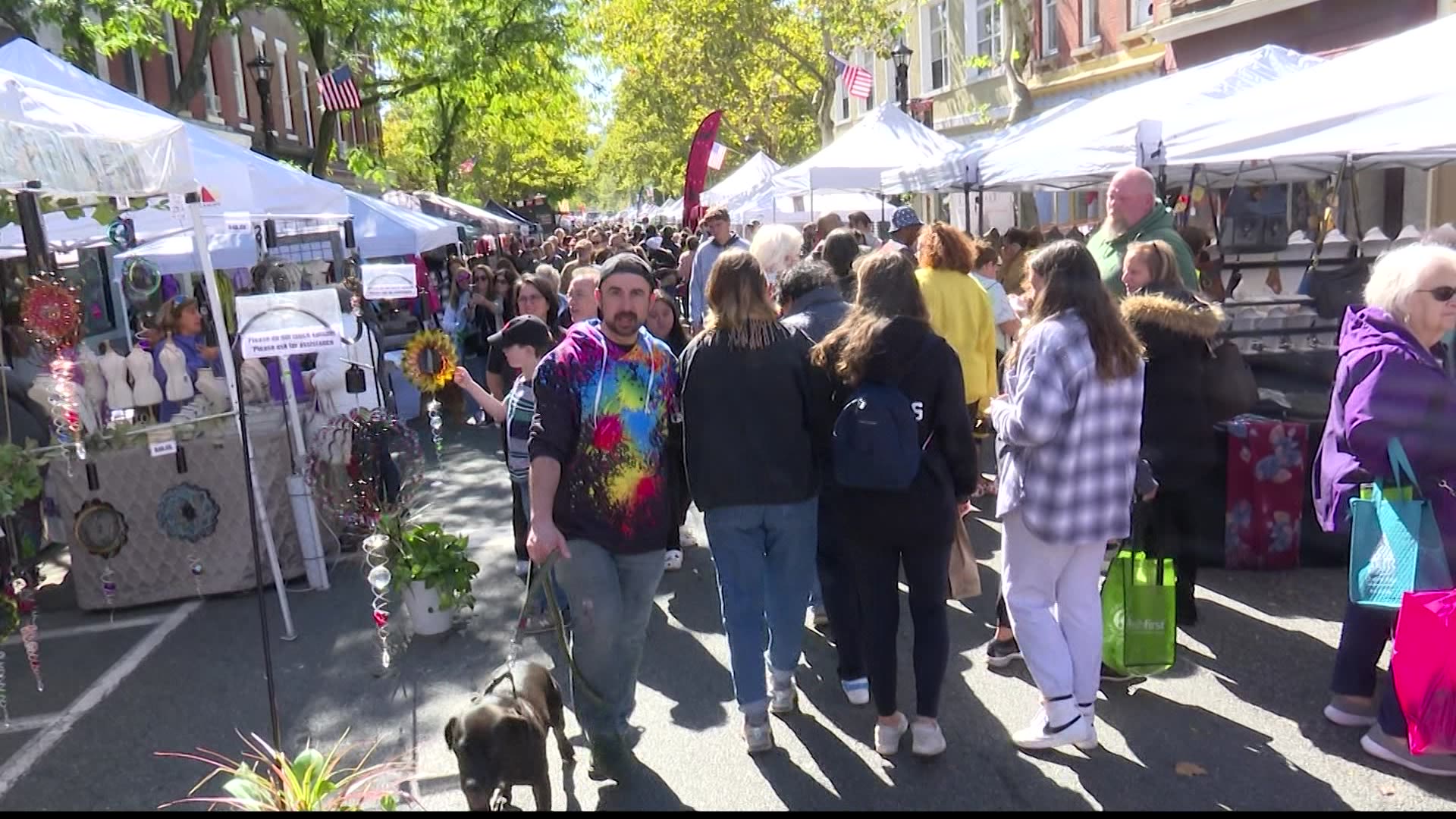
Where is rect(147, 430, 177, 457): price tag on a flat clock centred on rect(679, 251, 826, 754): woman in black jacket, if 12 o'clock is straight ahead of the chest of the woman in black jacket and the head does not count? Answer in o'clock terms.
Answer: The price tag is roughly at 10 o'clock from the woman in black jacket.

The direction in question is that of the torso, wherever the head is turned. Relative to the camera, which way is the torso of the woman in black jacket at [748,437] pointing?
away from the camera

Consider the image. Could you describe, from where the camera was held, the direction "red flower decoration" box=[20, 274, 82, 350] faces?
facing the viewer

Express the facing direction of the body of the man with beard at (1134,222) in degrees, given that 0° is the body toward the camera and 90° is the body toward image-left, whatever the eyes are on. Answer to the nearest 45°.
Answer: approximately 45°

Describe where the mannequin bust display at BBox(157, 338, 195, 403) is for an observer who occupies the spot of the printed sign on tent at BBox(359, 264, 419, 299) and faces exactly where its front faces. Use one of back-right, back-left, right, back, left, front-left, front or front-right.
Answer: front-right

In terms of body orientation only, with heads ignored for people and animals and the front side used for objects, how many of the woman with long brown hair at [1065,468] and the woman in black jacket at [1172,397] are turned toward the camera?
0

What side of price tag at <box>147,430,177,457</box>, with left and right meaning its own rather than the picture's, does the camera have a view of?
front

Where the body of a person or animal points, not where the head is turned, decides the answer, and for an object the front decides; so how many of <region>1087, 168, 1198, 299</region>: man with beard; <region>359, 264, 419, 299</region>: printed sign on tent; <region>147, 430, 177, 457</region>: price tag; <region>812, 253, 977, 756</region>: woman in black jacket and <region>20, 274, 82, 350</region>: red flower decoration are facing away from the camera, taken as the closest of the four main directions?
1

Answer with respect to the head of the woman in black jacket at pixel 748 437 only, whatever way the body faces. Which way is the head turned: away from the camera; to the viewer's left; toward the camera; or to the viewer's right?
away from the camera

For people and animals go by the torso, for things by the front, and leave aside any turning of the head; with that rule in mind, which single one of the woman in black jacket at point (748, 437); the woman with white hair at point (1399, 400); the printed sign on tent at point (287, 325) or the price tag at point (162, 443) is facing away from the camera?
the woman in black jacket
